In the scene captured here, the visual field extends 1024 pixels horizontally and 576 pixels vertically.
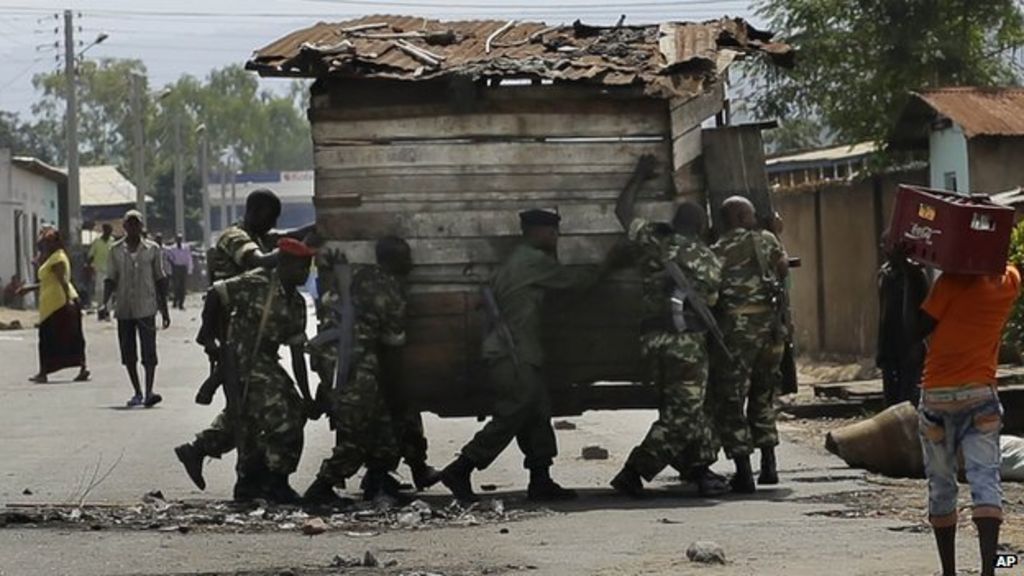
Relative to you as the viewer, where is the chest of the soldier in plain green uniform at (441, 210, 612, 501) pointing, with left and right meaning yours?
facing to the right of the viewer

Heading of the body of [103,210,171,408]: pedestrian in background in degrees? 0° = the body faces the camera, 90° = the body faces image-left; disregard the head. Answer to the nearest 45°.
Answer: approximately 0°

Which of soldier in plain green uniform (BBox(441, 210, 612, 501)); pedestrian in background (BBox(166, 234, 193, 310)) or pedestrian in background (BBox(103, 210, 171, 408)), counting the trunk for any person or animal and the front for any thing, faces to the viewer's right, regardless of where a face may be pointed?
the soldier in plain green uniform

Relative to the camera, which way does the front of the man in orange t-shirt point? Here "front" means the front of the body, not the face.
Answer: away from the camera

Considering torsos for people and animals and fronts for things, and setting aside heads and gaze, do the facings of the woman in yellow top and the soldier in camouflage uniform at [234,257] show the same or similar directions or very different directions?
very different directions

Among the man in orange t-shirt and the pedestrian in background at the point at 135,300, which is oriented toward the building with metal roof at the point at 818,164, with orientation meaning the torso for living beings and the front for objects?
the man in orange t-shirt

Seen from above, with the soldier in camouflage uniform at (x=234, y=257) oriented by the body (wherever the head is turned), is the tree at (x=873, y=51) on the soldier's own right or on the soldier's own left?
on the soldier's own left

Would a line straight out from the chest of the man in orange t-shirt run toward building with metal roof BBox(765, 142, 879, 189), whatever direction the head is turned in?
yes
